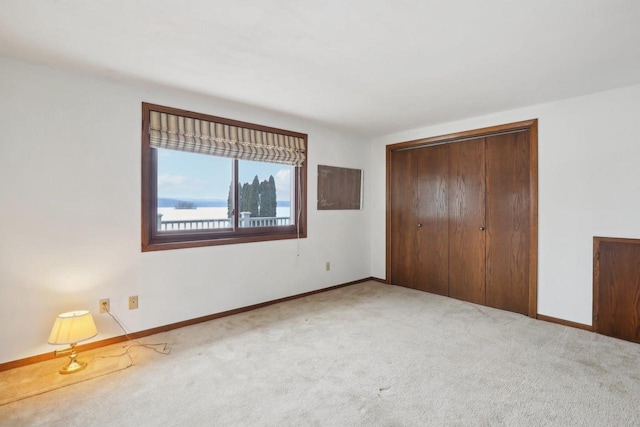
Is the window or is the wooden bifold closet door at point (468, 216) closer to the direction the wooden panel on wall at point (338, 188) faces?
the wooden bifold closet door

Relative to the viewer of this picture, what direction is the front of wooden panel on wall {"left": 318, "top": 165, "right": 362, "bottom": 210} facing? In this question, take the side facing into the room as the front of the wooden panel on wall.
facing the viewer and to the right of the viewer

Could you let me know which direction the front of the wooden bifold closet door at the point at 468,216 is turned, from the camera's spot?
facing the viewer and to the left of the viewer

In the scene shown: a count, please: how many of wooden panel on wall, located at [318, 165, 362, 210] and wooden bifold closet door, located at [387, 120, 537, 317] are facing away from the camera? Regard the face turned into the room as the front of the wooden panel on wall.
0

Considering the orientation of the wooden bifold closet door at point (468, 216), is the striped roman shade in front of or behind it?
in front

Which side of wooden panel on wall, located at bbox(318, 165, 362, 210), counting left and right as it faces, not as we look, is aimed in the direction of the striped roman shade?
right

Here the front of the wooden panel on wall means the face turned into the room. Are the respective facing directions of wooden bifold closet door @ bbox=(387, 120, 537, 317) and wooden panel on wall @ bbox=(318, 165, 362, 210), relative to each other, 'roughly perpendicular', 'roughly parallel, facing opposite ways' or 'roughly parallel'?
roughly perpendicular

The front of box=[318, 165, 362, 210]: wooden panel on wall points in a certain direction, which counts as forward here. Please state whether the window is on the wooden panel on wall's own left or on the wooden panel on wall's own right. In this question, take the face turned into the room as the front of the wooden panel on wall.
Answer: on the wooden panel on wall's own right

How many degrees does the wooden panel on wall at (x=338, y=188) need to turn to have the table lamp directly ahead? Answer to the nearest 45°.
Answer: approximately 90° to its right

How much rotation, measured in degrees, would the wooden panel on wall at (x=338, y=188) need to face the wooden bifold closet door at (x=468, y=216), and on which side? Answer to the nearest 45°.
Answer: approximately 45° to its left

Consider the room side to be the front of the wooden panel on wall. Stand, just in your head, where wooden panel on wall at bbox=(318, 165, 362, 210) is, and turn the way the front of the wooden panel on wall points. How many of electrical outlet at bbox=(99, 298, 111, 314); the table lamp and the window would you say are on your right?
3

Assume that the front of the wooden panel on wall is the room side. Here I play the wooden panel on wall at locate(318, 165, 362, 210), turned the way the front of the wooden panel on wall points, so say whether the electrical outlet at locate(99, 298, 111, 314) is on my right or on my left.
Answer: on my right

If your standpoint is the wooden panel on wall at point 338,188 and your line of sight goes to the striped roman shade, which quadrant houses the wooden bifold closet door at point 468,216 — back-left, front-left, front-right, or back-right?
back-left

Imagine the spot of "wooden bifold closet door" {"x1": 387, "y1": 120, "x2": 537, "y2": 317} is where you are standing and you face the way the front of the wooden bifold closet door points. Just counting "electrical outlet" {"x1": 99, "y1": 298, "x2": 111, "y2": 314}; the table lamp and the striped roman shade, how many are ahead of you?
3

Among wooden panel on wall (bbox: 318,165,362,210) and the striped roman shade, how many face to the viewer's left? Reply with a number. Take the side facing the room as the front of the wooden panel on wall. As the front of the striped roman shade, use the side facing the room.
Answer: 0
